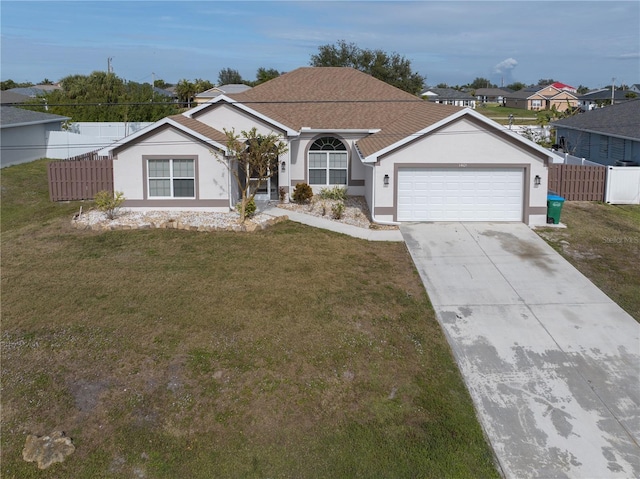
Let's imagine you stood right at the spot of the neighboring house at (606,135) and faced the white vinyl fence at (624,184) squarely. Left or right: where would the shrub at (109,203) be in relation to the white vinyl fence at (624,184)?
right

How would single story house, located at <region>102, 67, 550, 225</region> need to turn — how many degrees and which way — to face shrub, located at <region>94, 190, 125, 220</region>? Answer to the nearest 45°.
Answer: approximately 90° to its right

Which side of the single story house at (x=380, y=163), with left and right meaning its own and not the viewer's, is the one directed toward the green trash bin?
left

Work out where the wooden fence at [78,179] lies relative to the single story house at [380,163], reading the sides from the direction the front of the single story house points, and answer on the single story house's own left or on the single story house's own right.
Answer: on the single story house's own right

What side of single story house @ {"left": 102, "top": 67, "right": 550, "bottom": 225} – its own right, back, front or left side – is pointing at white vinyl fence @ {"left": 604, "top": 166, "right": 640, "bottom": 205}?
left

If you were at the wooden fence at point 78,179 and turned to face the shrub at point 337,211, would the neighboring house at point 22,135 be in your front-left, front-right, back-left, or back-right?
back-left

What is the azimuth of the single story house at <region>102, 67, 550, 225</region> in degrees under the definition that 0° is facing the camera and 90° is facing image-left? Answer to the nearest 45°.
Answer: approximately 0°

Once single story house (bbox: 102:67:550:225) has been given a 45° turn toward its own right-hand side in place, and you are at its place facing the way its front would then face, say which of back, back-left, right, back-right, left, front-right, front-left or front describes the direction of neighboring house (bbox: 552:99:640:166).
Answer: back
